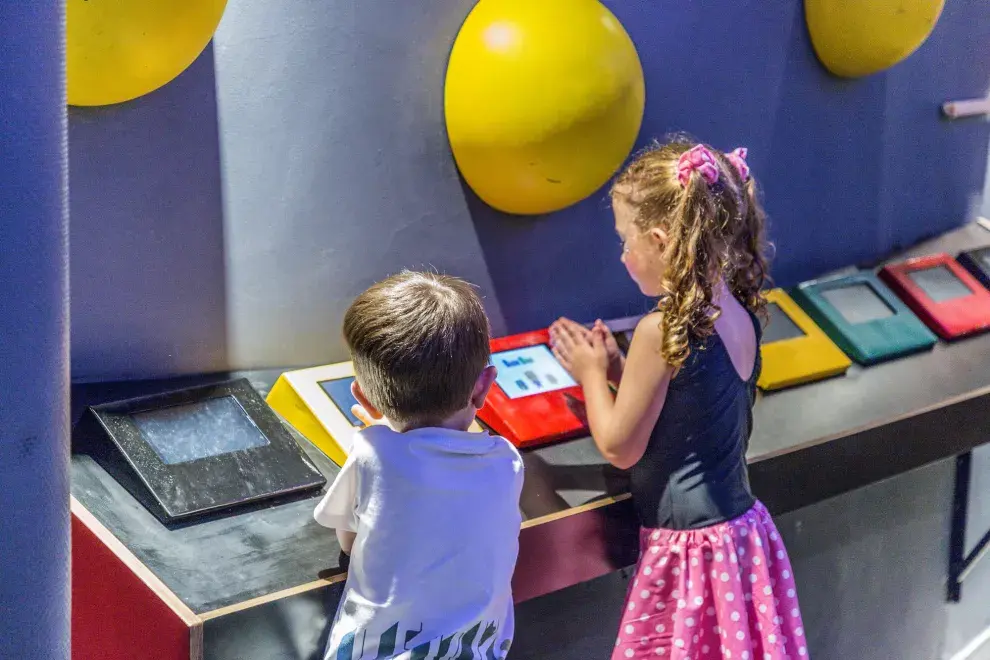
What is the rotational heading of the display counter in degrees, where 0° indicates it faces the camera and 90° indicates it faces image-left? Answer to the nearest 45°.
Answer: approximately 315°

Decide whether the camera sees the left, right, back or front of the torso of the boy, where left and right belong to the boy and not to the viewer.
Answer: back

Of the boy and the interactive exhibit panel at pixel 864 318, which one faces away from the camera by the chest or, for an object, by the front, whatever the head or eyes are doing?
the boy

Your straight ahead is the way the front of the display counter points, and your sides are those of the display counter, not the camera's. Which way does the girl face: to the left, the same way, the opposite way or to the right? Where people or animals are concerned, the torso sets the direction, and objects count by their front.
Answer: the opposite way

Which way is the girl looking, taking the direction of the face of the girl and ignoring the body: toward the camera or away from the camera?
away from the camera
